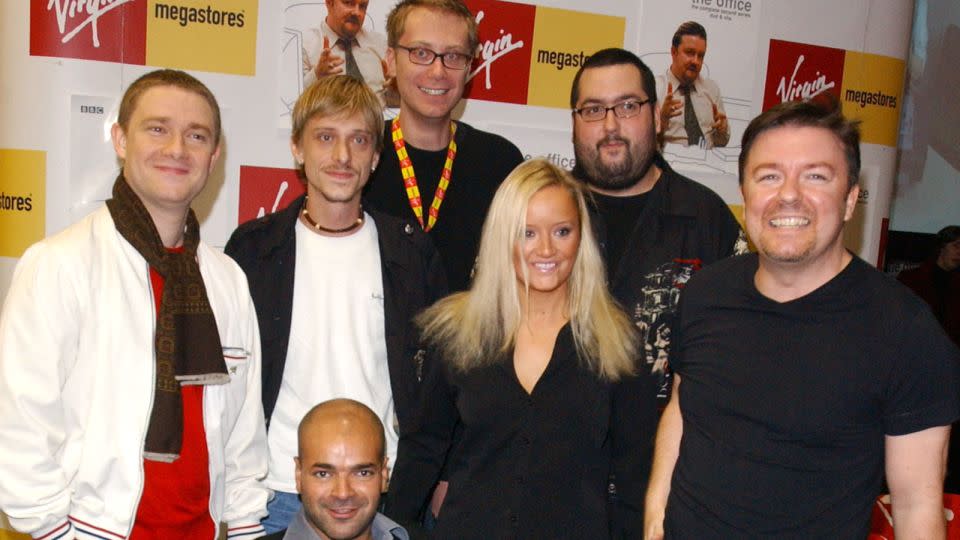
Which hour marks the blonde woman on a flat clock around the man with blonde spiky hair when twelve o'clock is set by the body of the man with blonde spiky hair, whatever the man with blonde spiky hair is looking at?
The blonde woman is roughly at 10 o'clock from the man with blonde spiky hair.

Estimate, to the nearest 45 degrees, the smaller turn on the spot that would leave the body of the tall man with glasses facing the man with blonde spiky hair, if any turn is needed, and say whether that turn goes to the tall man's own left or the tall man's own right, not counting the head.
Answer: approximately 45° to the tall man's own right

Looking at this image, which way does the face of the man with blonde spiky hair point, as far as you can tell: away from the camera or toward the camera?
toward the camera

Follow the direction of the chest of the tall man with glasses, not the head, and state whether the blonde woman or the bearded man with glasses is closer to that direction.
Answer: the blonde woman

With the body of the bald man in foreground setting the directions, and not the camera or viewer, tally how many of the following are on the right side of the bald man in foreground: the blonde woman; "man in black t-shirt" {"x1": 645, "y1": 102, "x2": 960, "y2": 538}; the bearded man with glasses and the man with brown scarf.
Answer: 1

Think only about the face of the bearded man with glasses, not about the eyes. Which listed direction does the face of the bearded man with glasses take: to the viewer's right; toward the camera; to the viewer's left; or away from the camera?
toward the camera

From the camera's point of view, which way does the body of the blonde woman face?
toward the camera

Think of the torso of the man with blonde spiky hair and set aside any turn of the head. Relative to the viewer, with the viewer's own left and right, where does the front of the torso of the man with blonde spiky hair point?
facing the viewer

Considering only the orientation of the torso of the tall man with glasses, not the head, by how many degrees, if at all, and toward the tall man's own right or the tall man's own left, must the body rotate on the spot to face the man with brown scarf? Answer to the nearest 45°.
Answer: approximately 45° to the tall man's own right

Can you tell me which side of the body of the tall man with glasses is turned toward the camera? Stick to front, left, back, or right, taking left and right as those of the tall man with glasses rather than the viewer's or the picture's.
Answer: front

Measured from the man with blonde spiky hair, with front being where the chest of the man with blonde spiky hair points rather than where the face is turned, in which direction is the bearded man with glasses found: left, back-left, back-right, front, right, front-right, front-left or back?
left

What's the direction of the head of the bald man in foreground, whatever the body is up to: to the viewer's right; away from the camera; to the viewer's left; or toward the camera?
toward the camera

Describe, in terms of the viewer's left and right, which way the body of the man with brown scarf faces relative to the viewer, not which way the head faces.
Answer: facing the viewer and to the right of the viewer

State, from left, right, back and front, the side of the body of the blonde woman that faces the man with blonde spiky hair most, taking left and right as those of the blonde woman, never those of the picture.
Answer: right

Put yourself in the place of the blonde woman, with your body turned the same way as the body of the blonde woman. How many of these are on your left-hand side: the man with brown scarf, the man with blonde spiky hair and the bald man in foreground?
0

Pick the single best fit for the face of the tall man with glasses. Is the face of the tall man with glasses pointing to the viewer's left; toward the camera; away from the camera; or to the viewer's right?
toward the camera
